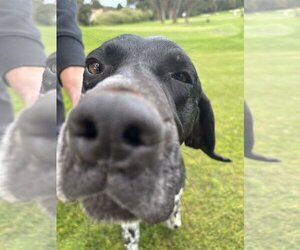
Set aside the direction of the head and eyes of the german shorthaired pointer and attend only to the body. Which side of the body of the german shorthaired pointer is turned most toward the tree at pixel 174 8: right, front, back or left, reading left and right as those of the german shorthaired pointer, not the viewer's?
back

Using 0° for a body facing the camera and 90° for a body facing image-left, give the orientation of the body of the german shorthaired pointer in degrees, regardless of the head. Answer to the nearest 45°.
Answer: approximately 0°

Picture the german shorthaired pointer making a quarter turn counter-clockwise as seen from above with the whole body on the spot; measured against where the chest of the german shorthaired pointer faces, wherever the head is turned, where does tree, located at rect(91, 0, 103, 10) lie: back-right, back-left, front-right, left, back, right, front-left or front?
left

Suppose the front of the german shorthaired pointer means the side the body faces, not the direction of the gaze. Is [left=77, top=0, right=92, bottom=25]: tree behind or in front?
behind

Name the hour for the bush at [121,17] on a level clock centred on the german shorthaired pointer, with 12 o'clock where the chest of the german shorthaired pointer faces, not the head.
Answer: The bush is roughly at 6 o'clock from the german shorthaired pointer.
